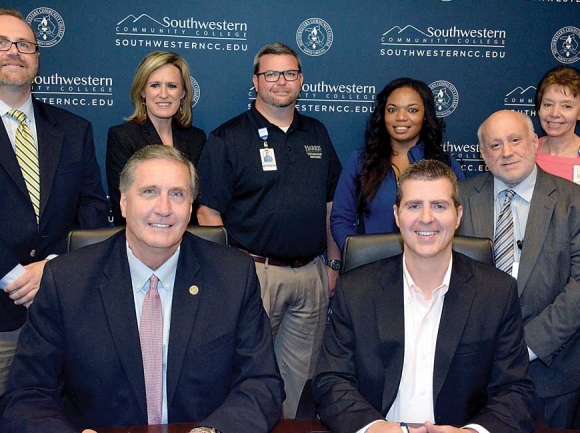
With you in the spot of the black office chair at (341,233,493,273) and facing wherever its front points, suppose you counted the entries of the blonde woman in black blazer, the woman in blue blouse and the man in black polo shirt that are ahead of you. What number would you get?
0

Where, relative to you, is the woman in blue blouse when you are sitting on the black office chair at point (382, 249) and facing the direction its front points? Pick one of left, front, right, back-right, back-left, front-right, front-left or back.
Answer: back

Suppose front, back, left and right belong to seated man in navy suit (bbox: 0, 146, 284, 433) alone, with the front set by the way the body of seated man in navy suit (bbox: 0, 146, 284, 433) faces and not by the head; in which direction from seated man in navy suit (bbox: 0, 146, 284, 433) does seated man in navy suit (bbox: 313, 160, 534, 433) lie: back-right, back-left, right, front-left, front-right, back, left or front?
left

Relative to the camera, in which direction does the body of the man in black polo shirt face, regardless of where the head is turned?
toward the camera

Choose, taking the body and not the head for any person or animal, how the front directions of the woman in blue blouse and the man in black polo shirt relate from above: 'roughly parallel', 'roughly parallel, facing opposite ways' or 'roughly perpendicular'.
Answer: roughly parallel

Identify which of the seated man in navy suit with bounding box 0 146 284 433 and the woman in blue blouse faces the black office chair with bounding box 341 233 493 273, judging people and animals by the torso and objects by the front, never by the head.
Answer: the woman in blue blouse

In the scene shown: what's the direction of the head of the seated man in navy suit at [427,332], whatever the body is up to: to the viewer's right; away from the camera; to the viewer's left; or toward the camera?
toward the camera

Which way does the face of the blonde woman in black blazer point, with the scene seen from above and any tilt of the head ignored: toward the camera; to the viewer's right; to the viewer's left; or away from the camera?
toward the camera

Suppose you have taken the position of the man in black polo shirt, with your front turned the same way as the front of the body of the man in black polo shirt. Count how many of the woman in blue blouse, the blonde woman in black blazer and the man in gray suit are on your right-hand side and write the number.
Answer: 1

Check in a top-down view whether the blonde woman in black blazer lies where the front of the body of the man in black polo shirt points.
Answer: no

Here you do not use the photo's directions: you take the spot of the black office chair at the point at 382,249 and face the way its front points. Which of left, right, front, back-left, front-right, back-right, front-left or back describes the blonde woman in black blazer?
back-right

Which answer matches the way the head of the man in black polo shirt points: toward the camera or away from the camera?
toward the camera

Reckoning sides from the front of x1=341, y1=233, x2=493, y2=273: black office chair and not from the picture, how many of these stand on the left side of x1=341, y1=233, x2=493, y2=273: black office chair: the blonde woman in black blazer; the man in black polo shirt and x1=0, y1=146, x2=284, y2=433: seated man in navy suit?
0

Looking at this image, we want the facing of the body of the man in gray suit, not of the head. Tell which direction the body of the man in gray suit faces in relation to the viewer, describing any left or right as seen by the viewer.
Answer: facing the viewer and to the left of the viewer

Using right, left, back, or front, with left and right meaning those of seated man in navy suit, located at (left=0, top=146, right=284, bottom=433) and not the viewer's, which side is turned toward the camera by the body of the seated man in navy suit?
front

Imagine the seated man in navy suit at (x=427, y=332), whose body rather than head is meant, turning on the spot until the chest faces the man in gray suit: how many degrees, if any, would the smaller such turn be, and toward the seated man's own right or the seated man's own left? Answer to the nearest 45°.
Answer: approximately 135° to the seated man's own left
